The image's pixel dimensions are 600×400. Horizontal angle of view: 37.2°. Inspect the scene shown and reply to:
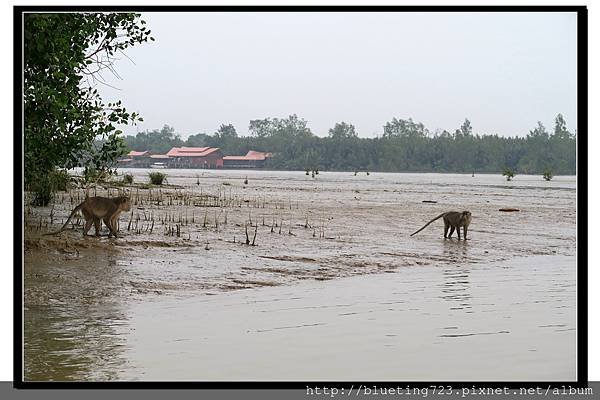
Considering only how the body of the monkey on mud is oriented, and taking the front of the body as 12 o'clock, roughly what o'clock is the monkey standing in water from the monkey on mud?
The monkey standing in water is roughly at 12 o'clock from the monkey on mud.

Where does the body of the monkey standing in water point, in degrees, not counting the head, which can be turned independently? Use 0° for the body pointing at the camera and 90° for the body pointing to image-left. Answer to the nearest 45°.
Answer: approximately 315°

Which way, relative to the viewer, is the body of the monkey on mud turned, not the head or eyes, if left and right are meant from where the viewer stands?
facing to the right of the viewer
